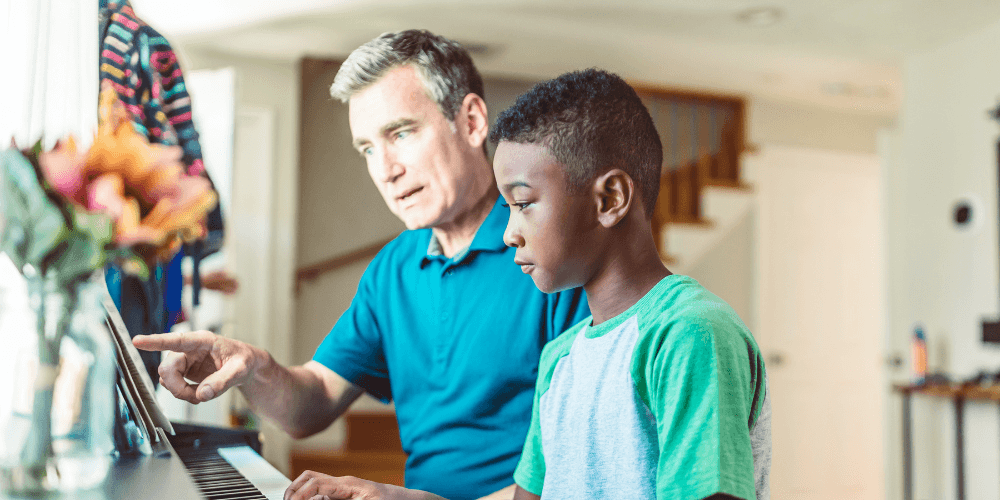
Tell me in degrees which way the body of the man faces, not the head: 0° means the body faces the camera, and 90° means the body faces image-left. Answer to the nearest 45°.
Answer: approximately 45°

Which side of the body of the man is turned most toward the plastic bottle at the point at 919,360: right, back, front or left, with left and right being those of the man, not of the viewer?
back

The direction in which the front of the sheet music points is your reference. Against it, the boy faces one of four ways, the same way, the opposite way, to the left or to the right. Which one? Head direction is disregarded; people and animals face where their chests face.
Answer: the opposite way

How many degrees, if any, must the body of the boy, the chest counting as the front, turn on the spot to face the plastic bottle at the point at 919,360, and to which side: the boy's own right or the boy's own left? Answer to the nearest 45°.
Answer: approximately 180°

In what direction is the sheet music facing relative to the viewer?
to the viewer's right
